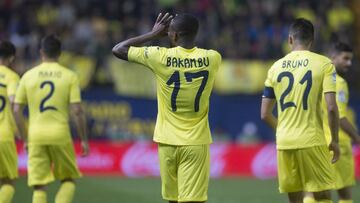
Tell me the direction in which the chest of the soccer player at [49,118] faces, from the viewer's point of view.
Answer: away from the camera

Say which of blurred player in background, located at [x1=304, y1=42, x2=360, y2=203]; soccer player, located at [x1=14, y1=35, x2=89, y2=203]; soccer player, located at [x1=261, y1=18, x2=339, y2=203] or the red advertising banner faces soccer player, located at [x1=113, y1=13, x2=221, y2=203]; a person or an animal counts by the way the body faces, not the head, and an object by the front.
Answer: the red advertising banner

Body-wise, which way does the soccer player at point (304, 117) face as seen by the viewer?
away from the camera

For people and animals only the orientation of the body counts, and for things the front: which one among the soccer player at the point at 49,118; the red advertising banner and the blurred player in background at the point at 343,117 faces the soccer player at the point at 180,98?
the red advertising banner

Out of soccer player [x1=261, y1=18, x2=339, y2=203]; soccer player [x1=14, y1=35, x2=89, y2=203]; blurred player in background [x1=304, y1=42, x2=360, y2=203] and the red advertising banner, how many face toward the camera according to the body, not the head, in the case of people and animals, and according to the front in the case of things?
1

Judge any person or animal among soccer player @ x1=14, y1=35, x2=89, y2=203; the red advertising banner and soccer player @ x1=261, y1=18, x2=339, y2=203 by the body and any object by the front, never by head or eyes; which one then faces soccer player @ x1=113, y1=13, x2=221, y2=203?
the red advertising banner

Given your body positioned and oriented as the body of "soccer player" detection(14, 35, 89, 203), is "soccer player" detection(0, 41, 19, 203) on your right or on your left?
on your left

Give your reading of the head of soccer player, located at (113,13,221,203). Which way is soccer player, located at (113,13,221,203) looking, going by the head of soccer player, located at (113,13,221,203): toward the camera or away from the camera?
away from the camera

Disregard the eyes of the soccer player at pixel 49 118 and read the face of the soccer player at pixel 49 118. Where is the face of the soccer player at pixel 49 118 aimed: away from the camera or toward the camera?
away from the camera

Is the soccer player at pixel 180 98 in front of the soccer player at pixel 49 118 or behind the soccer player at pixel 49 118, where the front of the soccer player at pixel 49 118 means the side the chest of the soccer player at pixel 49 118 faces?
behind

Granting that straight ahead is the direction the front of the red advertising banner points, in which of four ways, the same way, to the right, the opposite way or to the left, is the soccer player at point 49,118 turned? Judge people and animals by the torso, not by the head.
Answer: the opposite way
